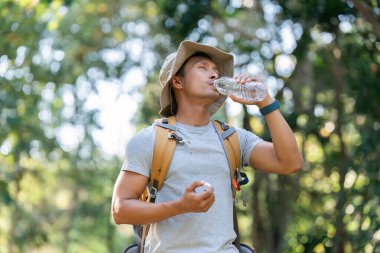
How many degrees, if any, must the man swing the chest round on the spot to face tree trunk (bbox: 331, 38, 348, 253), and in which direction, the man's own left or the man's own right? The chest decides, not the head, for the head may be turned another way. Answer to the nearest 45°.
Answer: approximately 135° to the man's own left

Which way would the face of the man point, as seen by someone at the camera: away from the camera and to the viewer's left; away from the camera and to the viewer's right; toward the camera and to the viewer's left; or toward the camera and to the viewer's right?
toward the camera and to the viewer's right

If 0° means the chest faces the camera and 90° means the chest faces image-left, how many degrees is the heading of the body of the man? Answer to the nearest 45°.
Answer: approximately 315°
